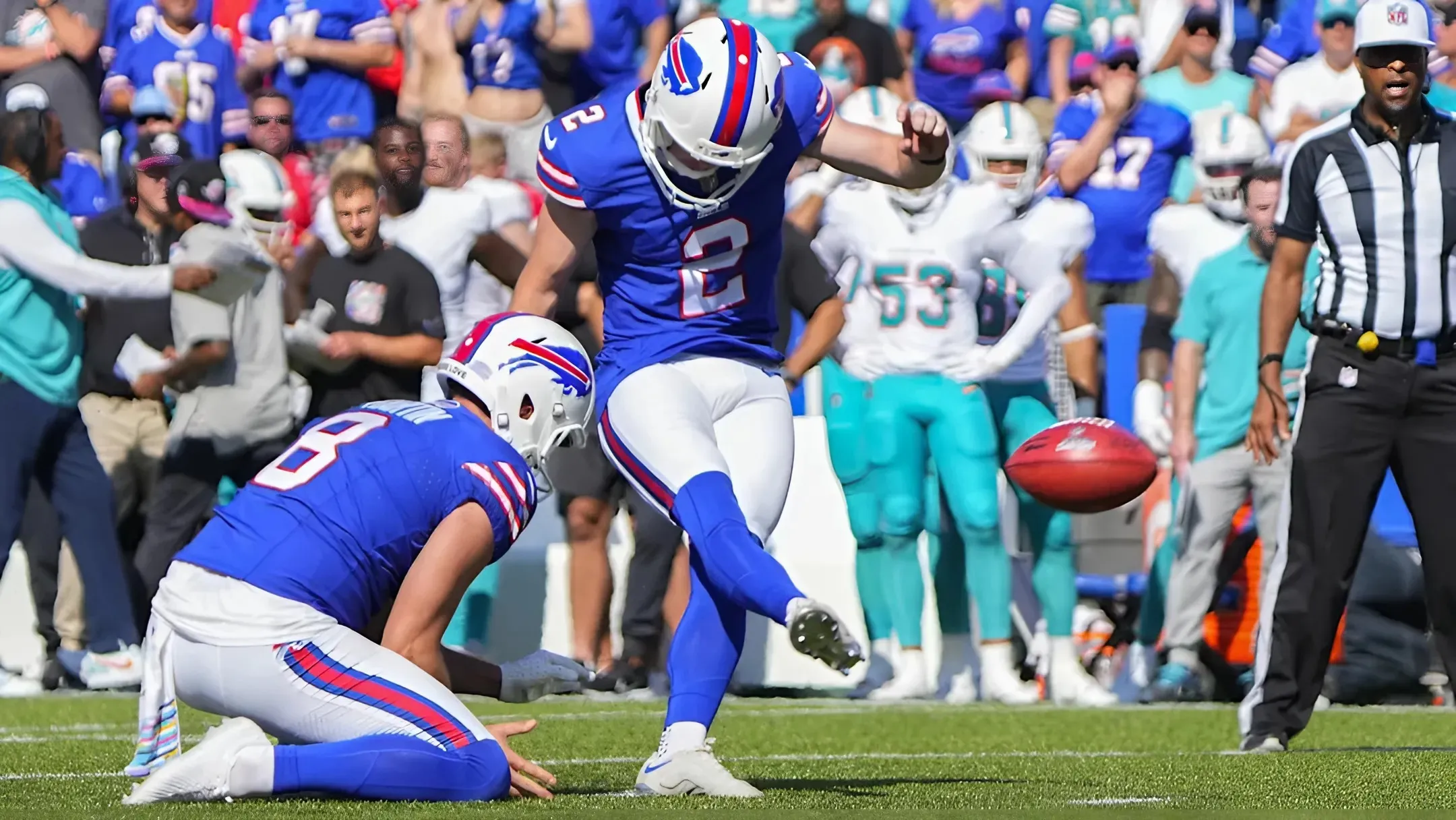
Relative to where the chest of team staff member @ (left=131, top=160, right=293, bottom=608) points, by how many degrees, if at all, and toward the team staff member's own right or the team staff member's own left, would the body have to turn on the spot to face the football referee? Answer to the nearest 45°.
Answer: approximately 180°

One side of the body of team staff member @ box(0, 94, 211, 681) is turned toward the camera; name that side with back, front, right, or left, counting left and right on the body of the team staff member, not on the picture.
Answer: right

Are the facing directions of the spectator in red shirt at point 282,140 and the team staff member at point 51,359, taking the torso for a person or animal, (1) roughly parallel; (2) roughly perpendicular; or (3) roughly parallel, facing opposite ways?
roughly perpendicular

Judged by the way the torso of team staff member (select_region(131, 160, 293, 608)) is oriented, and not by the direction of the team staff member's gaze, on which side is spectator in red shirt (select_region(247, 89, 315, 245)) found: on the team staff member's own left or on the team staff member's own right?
on the team staff member's own right

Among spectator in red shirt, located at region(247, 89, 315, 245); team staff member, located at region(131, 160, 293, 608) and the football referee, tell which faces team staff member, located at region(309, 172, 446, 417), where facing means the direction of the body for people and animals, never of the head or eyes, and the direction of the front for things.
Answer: the spectator in red shirt

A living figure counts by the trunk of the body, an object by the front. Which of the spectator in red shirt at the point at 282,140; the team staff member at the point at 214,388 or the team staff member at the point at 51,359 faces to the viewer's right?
the team staff member at the point at 51,359

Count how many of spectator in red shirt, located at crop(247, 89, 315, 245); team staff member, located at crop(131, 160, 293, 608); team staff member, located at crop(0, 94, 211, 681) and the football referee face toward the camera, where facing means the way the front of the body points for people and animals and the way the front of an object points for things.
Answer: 2

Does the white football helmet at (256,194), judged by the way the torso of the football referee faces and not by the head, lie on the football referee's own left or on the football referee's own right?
on the football referee's own right

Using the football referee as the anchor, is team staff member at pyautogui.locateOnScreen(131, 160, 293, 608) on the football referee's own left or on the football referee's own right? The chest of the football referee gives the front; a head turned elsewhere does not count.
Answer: on the football referee's own right

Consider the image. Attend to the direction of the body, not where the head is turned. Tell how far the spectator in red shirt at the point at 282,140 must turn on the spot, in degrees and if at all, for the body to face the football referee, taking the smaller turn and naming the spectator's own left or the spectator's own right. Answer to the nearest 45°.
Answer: approximately 45° to the spectator's own left
